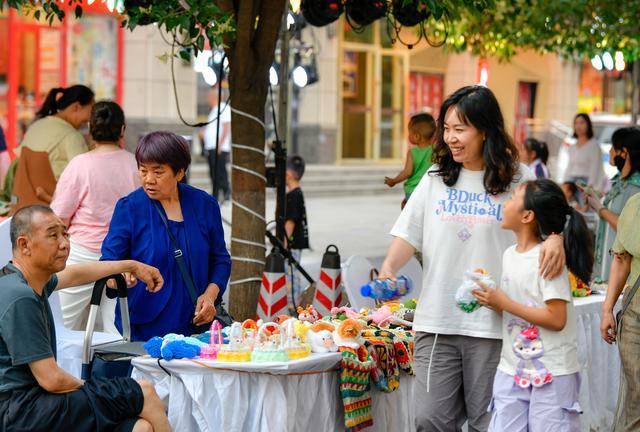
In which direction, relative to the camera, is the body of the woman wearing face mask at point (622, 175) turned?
to the viewer's left

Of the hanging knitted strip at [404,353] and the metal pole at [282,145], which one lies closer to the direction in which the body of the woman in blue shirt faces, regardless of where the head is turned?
the hanging knitted strip

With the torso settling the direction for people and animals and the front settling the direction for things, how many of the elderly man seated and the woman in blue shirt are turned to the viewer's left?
0

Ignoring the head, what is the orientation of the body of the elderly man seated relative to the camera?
to the viewer's right

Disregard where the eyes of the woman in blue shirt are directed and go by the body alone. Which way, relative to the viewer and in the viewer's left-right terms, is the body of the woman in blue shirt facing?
facing the viewer

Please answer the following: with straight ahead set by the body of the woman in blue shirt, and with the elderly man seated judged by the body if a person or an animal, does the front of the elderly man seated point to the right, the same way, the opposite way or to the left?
to the left

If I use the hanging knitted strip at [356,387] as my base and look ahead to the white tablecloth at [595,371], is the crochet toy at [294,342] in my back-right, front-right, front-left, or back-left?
back-left

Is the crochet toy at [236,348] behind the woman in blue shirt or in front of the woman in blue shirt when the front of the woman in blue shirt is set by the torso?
in front

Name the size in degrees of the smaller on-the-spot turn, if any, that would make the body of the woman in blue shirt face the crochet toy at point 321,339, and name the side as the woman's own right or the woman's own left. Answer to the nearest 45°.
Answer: approximately 90° to the woman's own left

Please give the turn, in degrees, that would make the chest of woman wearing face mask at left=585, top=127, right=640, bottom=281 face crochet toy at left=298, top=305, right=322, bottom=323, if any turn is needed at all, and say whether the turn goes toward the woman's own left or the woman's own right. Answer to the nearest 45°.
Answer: approximately 45° to the woman's own left

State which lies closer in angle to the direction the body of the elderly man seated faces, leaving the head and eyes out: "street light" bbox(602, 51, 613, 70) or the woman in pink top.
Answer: the street light

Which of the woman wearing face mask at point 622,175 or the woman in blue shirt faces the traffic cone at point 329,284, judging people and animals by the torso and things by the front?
the woman wearing face mask

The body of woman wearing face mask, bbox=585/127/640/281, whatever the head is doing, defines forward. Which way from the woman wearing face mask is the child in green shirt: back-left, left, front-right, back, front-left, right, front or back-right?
front-right

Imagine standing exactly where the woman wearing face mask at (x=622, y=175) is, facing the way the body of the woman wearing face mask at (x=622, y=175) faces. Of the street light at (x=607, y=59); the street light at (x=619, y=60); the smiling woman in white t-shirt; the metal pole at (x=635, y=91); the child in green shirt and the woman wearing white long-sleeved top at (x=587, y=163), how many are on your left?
1

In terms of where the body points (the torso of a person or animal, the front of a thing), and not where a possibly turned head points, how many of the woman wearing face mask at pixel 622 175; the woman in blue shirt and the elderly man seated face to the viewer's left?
1
